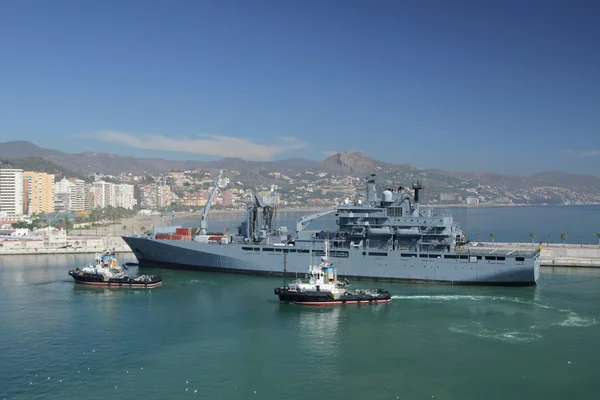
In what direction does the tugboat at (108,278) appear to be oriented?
to the viewer's left

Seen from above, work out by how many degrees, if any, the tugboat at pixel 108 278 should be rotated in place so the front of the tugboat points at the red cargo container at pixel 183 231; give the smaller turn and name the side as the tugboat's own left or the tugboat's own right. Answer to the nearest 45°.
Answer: approximately 135° to the tugboat's own right

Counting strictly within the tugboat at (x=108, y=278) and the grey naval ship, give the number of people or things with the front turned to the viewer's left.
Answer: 2

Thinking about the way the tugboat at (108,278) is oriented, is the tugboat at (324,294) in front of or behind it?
behind

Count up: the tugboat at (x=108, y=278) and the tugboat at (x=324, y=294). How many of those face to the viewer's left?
2

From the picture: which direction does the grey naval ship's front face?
to the viewer's left

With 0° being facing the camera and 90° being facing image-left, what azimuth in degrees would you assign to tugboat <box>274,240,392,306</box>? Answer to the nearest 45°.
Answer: approximately 90°
